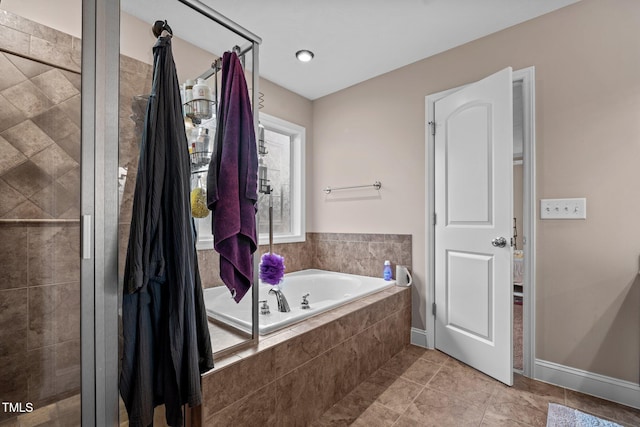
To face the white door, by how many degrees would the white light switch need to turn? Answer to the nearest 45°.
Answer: approximately 90° to its right

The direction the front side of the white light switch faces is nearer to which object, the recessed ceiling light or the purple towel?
the purple towel

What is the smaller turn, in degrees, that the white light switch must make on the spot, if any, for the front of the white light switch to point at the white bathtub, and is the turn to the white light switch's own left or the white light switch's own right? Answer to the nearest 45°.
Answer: approximately 45° to the white light switch's own right

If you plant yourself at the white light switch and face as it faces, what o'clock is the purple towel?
The purple towel is roughly at 1 o'clock from the white light switch.

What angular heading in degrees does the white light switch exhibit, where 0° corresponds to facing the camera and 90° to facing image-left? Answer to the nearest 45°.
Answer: approximately 0°

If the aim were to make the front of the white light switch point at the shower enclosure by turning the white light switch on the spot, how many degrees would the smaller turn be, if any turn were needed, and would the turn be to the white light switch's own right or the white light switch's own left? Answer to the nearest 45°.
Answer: approximately 45° to the white light switch's own right

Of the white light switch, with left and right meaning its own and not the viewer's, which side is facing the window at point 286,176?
right
